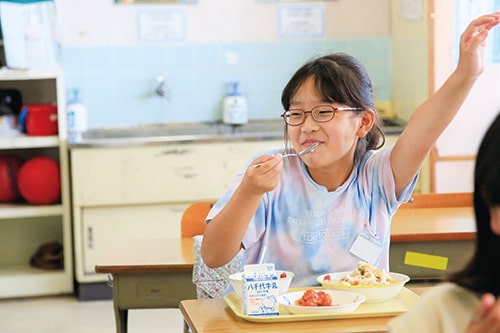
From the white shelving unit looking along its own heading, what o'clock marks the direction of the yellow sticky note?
The yellow sticky note is roughly at 11 o'clock from the white shelving unit.

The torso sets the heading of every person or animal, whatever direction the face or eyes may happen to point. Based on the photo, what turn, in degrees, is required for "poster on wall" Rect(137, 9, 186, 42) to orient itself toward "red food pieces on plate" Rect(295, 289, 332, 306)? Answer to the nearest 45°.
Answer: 0° — it already faces it

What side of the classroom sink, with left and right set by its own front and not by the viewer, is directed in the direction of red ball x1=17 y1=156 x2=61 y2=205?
right

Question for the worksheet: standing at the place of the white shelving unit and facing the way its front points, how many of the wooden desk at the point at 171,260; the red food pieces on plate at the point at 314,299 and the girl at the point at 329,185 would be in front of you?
3

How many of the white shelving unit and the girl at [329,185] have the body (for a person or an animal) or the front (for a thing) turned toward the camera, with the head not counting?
2

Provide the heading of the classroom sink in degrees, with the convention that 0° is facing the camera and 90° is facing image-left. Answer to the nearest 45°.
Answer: approximately 0°

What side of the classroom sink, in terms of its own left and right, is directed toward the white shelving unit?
right
